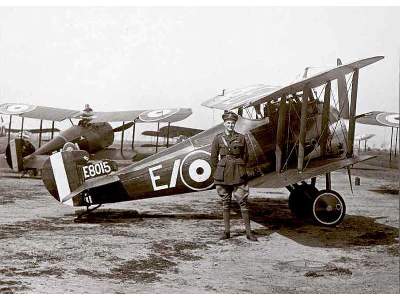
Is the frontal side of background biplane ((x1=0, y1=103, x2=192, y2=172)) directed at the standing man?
no

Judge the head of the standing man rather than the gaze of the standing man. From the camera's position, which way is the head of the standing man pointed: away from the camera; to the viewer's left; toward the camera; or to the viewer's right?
toward the camera

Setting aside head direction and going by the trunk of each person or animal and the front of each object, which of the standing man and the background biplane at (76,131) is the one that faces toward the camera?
the standing man

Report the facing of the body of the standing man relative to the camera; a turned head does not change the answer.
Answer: toward the camera

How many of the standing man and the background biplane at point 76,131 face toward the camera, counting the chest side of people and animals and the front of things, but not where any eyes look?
1

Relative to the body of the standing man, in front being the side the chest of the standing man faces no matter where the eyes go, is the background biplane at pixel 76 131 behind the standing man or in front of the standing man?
behind

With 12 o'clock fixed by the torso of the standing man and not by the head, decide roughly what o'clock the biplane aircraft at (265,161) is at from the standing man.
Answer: The biplane aircraft is roughly at 7 o'clock from the standing man.
